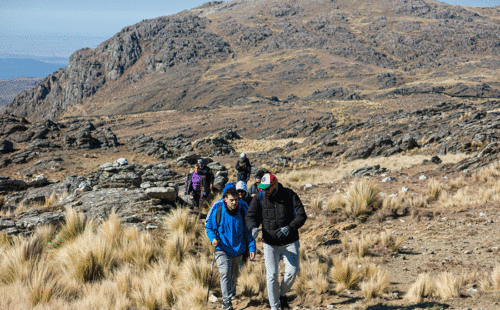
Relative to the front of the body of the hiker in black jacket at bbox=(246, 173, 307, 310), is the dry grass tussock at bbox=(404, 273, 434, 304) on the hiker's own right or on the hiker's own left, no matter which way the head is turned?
on the hiker's own left

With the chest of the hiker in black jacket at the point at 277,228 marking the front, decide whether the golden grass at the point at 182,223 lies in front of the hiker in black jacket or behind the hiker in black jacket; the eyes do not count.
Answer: behind

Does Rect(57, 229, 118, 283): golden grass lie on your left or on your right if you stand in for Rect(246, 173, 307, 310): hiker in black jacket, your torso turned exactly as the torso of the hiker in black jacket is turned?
on your right

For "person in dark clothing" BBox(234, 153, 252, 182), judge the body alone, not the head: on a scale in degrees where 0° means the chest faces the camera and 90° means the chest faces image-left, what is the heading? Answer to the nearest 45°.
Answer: approximately 0°

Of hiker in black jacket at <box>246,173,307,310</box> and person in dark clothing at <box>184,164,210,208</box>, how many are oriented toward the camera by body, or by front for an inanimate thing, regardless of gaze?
2

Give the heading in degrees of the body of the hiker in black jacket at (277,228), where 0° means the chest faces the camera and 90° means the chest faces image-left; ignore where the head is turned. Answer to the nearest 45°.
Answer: approximately 0°

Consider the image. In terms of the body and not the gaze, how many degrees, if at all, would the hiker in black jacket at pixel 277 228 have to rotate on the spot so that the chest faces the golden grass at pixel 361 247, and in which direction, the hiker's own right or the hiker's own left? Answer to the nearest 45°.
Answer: approximately 135° to the hiker's own left
